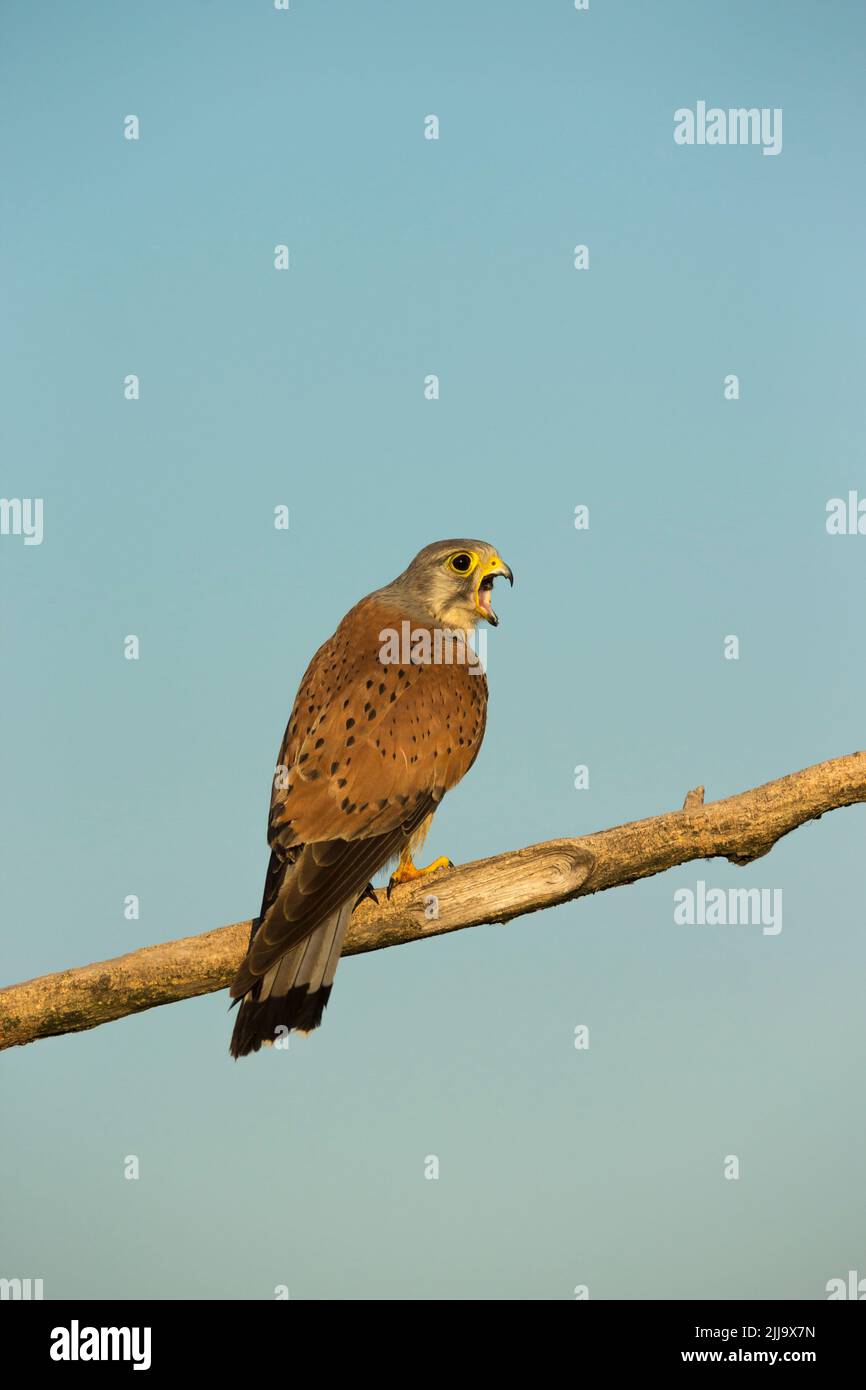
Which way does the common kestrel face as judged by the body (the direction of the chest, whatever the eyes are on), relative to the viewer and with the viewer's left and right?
facing away from the viewer and to the right of the viewer
